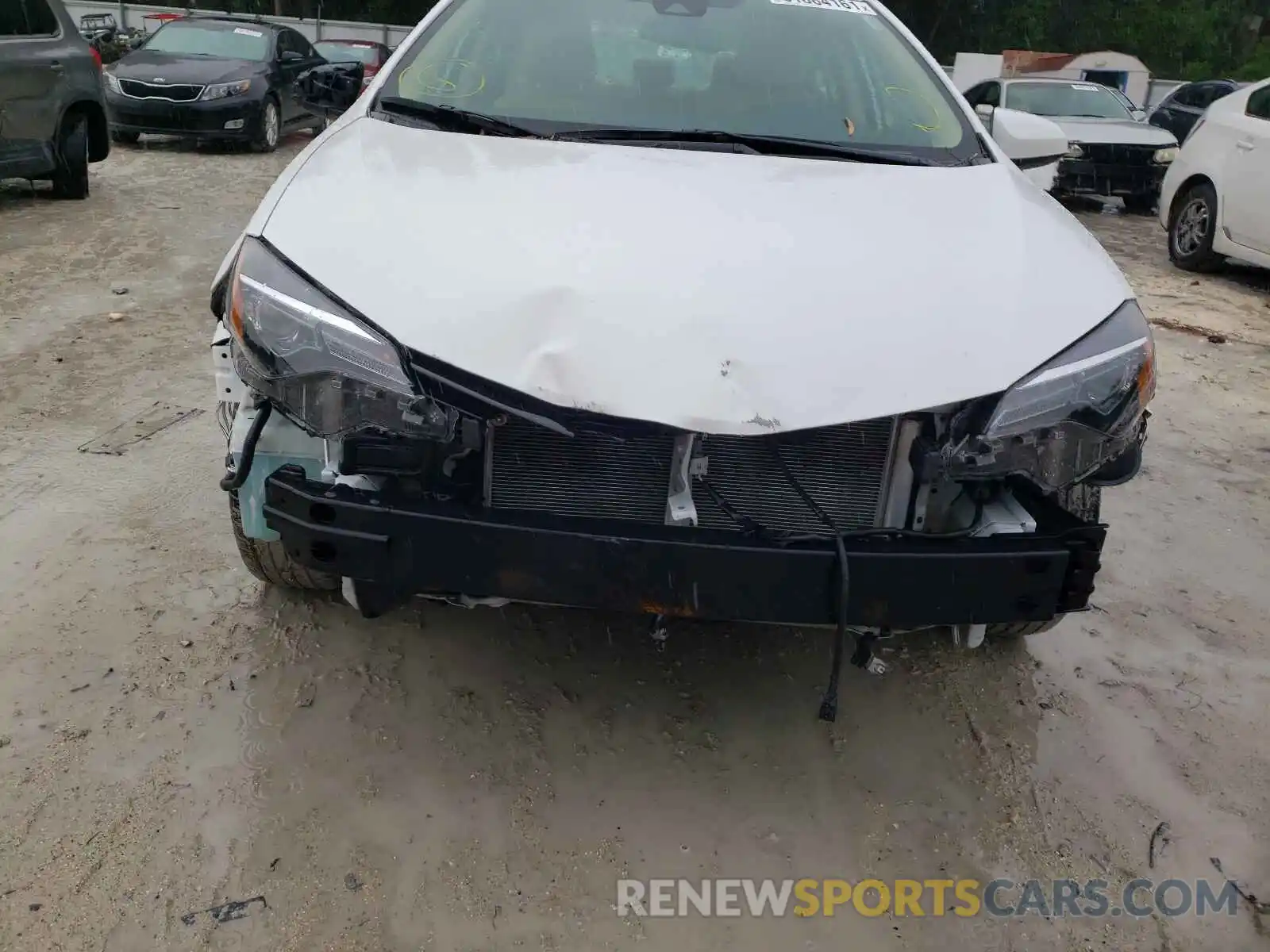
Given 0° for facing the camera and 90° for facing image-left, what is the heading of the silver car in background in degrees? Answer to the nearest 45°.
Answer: approximately 315°

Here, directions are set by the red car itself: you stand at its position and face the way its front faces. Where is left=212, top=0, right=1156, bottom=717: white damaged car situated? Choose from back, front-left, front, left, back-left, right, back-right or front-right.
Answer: front-left

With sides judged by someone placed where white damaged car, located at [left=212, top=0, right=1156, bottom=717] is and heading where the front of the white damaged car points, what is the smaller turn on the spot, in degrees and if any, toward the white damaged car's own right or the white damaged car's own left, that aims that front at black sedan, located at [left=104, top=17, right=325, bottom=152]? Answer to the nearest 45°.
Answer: approximately 135° to the white damaged car's own right

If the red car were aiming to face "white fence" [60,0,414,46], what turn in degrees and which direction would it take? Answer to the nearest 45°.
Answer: approximately 135° to its right

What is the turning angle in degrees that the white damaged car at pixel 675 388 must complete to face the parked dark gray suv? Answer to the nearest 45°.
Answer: approximately 135° to its right

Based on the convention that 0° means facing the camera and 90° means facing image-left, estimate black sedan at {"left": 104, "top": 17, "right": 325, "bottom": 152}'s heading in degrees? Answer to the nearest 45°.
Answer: approximately 45°

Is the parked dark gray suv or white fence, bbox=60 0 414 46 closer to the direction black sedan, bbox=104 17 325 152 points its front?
the parked dark gray suv

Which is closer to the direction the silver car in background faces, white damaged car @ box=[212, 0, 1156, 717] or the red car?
the white damaged car

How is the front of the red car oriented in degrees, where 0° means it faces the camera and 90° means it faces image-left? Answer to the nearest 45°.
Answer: approximately 45°

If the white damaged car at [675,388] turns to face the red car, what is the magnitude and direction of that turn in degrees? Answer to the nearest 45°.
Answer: approximately 180°

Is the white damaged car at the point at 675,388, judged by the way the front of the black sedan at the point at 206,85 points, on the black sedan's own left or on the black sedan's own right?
on the black sedan's own left

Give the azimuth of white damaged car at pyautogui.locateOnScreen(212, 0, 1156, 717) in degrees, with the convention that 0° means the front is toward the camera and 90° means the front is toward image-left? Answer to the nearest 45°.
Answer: approximately 0°
